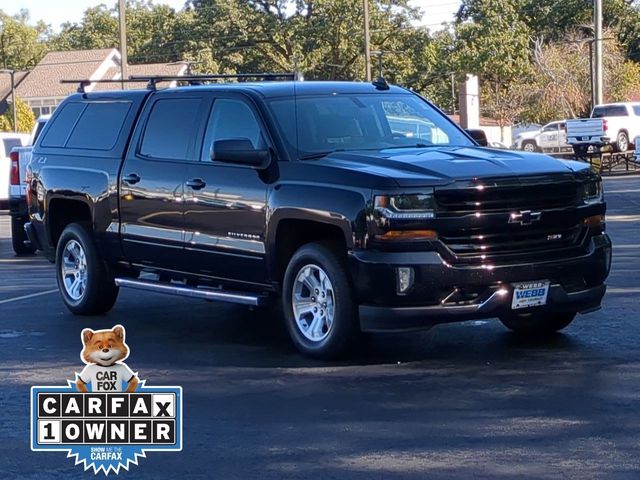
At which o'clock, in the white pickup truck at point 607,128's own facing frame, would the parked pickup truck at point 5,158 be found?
The parked pickup truck is roughly at 6 o'clock from the white pickup truck.

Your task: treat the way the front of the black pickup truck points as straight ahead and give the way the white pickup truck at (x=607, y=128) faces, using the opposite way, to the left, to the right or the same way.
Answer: to the left

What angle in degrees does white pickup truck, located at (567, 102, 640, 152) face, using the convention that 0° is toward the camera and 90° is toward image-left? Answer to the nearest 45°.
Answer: approximately 225°

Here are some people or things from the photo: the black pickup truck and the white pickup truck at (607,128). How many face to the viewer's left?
0

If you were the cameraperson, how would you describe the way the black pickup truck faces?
facing the viewer and to the right of the viewer

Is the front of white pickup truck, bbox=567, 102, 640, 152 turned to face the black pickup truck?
no

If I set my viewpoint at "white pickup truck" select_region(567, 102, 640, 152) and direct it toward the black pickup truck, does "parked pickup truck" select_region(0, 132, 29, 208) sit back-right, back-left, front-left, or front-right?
front-right

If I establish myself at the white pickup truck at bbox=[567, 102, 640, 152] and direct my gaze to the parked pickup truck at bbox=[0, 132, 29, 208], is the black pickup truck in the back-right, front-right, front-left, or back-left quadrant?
front-left

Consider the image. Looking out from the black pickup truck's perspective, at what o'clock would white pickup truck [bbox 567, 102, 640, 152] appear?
The white pickup truck is roughly at 8 o'clock from the black pickup truck.

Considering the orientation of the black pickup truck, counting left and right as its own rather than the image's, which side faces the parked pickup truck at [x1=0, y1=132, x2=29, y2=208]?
back
